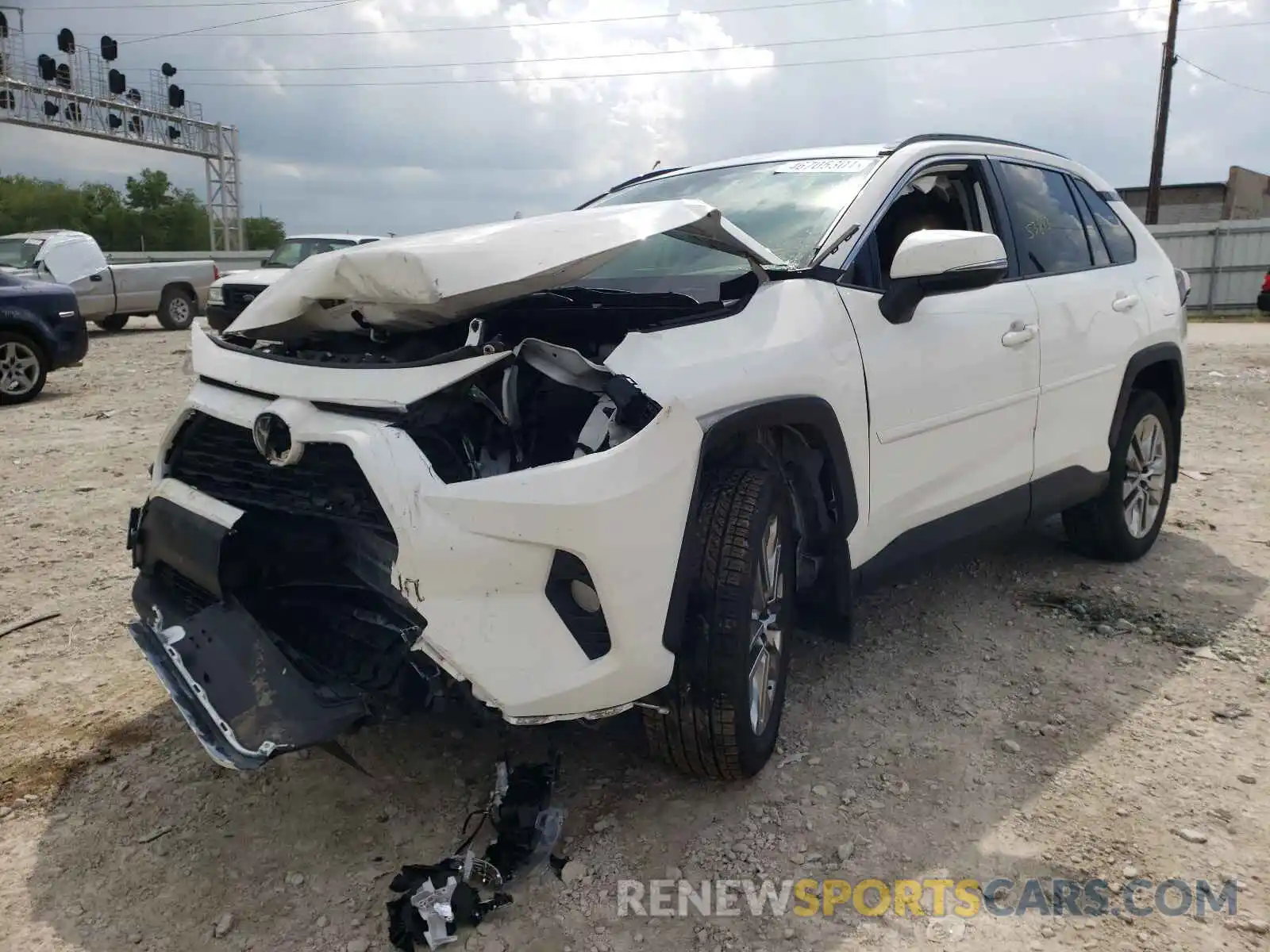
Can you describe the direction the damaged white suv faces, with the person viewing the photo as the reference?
facing the viewer and to the left of the viewer

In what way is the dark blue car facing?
to the viewer's right

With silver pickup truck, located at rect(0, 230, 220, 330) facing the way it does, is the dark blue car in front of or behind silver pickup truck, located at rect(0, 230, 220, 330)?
in front

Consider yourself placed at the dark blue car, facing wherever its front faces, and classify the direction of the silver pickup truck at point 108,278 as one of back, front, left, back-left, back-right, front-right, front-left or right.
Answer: left

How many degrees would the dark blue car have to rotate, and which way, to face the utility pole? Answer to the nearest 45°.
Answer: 0° — it already faces it

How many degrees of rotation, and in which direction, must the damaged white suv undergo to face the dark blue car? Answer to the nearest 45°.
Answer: approximately 90° to its right

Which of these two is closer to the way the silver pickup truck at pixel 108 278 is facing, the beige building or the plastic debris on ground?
the plastic debris on ground

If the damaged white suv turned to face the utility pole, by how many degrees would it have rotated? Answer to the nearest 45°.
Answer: approximately 180°

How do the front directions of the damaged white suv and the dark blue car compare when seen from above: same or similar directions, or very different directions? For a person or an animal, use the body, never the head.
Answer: very different directions

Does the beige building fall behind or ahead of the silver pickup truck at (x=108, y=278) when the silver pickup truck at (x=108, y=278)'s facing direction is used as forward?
behind

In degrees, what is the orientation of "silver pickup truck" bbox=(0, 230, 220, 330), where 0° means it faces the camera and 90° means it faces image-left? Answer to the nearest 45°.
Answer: approximately 45°
